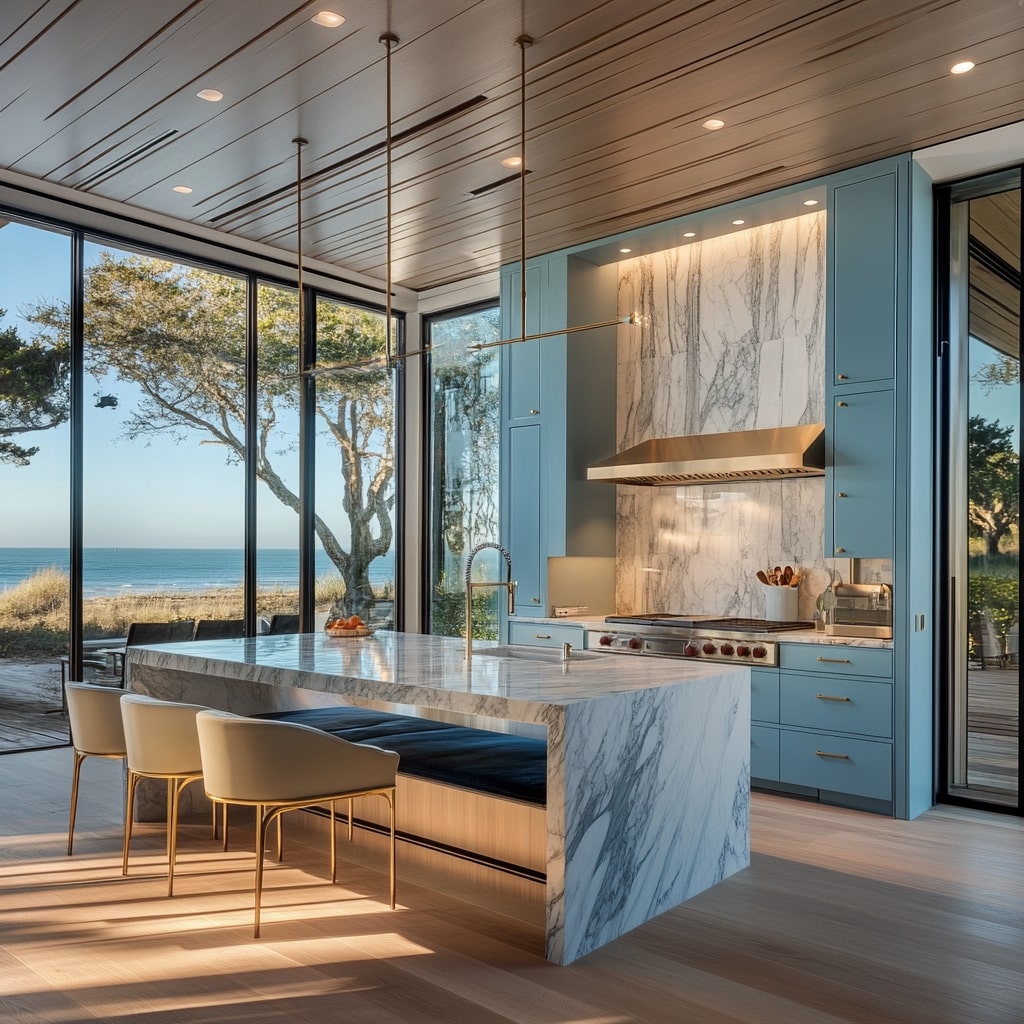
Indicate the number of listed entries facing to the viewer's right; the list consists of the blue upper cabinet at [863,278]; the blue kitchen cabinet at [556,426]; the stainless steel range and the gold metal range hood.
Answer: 0

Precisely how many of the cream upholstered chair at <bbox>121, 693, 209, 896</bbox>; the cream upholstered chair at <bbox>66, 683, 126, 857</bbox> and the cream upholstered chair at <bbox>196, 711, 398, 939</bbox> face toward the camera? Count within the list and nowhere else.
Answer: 0

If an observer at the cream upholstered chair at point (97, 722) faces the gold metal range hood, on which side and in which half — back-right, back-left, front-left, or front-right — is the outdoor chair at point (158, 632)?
front-left

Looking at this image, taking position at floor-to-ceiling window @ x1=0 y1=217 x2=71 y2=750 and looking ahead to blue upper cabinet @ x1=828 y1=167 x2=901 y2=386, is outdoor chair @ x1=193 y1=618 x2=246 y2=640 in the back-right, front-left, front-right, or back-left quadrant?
front-left

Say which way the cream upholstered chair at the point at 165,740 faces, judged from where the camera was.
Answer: facing away from the viewer and to the right of the viewer

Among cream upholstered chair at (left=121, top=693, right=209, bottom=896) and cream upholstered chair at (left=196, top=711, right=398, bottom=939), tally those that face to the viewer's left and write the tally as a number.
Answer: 0

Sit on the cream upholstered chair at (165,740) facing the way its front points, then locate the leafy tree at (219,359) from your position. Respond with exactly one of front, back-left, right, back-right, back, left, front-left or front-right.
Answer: front-left

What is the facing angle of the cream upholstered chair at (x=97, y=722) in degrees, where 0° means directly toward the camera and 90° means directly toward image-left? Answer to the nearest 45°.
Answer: approximately 225°

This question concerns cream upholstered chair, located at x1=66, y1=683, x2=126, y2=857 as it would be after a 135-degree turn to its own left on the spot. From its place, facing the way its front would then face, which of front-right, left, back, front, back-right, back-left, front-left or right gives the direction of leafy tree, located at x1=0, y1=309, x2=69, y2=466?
right

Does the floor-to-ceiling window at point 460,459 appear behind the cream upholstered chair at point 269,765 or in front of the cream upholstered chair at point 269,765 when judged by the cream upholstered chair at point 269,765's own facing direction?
in front

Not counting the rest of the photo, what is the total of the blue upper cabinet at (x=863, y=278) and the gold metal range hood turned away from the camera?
0

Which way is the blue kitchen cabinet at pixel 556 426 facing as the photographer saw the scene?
facing the viewer and to the left of the viewer

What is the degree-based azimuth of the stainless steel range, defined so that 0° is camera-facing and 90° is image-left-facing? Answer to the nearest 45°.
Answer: approximately 45°

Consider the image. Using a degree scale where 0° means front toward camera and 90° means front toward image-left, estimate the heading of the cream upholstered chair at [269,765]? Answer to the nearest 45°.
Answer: approximately 225°

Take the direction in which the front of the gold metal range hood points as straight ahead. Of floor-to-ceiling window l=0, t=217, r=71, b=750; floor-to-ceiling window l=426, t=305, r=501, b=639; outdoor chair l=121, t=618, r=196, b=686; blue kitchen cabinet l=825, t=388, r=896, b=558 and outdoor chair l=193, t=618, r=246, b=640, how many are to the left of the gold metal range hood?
1
